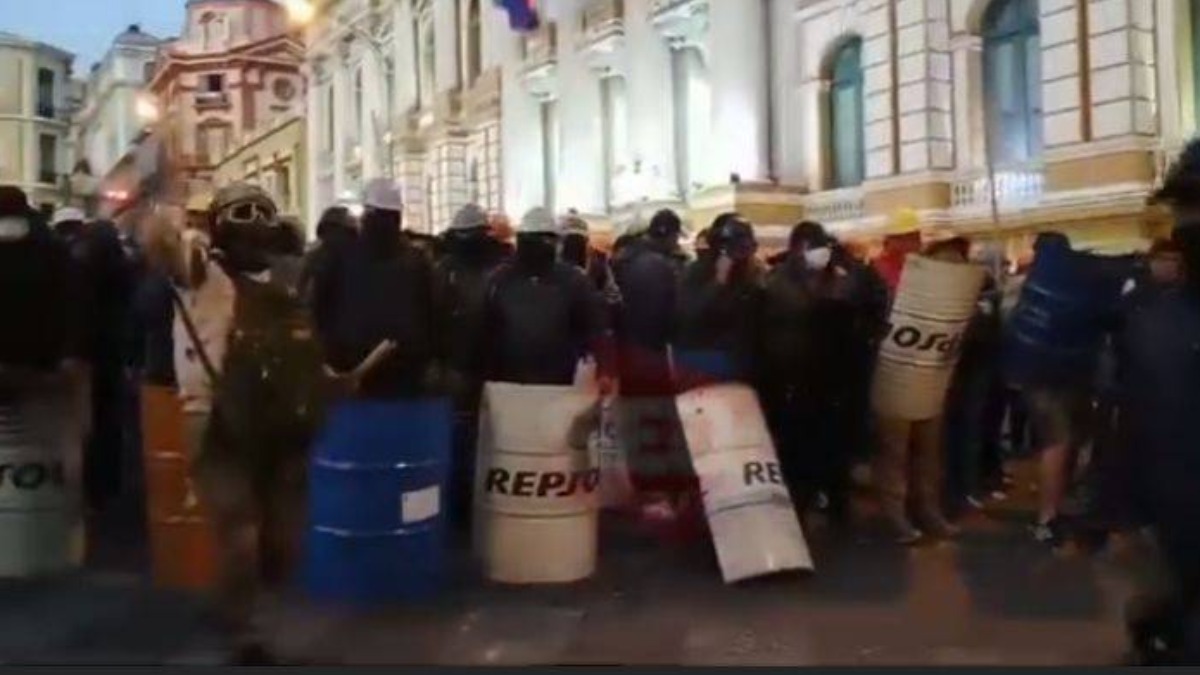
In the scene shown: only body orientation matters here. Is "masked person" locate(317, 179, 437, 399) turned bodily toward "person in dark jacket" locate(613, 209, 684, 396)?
no

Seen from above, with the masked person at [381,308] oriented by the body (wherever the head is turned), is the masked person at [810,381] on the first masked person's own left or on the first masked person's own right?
on the first masked person's own left

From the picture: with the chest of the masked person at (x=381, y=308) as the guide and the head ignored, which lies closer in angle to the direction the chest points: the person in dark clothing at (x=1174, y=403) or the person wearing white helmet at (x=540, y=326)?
the person in dark clothing

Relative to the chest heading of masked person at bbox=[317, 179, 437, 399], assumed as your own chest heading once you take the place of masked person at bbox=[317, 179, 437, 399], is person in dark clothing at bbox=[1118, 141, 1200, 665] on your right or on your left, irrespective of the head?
on your left

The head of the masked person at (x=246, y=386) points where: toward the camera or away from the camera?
toward the camera

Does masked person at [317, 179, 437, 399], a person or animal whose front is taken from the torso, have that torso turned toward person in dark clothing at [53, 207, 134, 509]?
no

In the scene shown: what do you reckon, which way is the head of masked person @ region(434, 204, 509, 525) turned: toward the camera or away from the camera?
toward the camera

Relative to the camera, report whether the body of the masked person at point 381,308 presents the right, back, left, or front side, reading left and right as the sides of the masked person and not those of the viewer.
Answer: front

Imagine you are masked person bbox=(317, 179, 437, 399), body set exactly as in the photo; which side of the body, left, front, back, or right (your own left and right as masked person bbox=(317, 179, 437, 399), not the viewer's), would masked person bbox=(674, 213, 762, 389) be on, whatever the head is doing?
left
